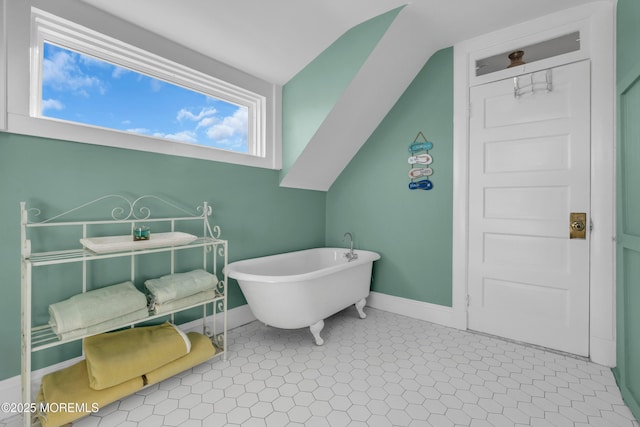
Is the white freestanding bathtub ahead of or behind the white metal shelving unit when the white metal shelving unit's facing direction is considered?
ahead

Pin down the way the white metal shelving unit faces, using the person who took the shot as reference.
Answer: facing the viewer and to the right of the viewer
